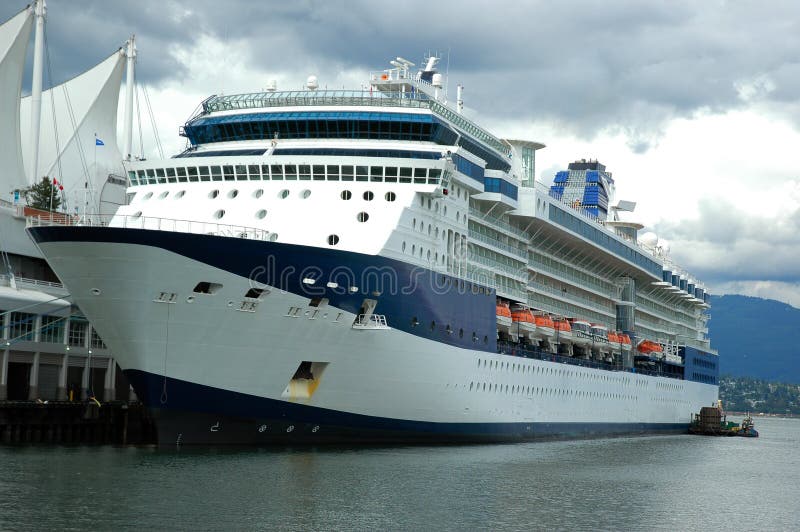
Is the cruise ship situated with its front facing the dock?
yes

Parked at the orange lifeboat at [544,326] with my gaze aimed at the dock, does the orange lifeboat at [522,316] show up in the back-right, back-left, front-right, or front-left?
front-left

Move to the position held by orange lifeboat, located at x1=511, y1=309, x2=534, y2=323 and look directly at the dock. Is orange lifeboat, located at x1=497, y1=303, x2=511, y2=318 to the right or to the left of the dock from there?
left

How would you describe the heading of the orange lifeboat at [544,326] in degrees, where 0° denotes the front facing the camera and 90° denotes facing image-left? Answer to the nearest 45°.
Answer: approximately 45°

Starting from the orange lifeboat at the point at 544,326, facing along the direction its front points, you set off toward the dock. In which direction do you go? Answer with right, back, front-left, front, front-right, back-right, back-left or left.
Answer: front

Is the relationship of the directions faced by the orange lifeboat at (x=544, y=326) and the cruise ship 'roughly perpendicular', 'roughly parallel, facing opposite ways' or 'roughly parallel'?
roughly parallel

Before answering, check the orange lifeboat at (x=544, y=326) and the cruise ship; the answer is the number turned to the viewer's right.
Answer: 0

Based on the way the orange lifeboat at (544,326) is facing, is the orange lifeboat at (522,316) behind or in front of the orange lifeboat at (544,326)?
in front
